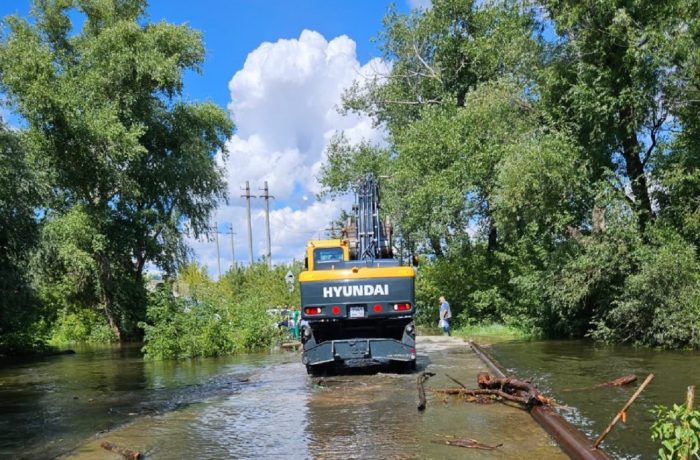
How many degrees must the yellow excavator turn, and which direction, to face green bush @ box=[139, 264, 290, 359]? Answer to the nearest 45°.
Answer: approximately 45° to its left

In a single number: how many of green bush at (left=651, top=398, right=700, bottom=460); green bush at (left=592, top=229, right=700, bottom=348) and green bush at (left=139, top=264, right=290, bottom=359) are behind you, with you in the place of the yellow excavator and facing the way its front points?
1

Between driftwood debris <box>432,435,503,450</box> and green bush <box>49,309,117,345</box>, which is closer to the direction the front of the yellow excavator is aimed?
the green bush

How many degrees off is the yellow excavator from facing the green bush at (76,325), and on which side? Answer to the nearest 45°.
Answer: approximately 45° to its left

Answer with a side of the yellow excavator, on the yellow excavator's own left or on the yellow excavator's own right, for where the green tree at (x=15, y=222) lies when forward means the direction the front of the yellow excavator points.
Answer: on the yellow excavator's own left

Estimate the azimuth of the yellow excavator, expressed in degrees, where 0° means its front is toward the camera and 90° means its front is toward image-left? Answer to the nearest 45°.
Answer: approximately 180°

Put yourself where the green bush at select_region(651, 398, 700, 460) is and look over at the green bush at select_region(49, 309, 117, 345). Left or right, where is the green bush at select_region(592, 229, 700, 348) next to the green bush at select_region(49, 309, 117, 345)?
right

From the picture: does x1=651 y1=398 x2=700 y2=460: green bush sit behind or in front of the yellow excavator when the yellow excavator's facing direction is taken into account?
behind

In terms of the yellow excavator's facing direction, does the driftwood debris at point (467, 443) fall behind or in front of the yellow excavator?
behind

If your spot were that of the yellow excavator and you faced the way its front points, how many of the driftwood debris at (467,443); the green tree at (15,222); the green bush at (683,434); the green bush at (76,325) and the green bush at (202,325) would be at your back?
2

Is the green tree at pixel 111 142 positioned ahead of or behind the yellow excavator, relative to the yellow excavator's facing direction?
ahead

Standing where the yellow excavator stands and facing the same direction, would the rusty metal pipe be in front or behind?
behind

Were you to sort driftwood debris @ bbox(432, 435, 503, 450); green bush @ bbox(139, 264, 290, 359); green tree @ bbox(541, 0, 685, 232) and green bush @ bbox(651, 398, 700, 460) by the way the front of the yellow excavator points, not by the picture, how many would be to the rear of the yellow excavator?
2

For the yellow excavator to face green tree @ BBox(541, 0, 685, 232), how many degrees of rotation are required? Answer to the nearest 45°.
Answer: approximately 45° to its right

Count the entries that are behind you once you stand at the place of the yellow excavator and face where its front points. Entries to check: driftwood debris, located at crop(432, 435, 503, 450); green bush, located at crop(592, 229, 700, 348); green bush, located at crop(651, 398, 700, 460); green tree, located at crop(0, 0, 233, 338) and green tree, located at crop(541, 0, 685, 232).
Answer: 2
